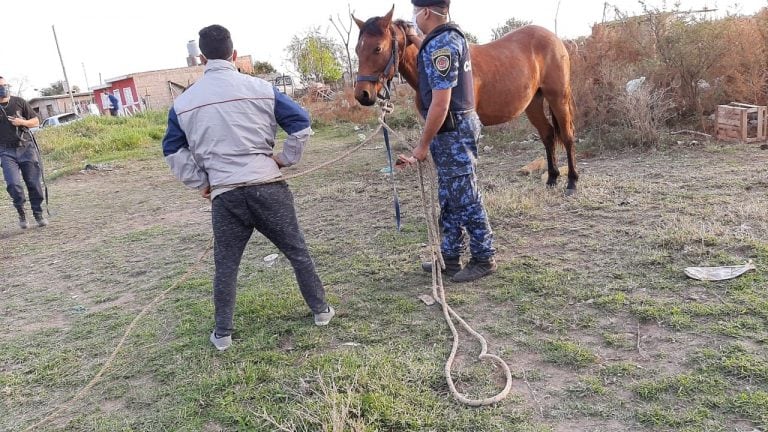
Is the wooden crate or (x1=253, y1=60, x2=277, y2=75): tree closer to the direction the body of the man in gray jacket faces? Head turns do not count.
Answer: the tree

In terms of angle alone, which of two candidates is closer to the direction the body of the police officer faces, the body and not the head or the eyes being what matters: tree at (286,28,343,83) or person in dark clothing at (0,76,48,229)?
the person in dark clothing

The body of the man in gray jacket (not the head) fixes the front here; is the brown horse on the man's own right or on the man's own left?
on the man's own right

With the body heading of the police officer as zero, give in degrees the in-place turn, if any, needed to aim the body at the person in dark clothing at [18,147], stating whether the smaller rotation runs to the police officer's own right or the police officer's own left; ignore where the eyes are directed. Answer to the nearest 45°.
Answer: approximately 45° to the police officer's own right

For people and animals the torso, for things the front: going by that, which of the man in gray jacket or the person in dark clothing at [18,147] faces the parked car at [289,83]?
the man in gray jacket

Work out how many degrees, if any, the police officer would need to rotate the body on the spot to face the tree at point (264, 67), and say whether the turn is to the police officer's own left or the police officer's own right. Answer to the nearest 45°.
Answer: approximately 90° to the police officer's own right

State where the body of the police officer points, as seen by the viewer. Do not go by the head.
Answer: to the viewer's left

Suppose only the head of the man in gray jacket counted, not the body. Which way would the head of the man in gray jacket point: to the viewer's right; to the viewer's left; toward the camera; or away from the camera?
away from the camera

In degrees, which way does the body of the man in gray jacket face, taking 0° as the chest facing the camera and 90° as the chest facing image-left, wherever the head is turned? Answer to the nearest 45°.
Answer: approximately 180°

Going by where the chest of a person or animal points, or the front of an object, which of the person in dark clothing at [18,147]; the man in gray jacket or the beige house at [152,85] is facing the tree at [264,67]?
the man in gray jacket
